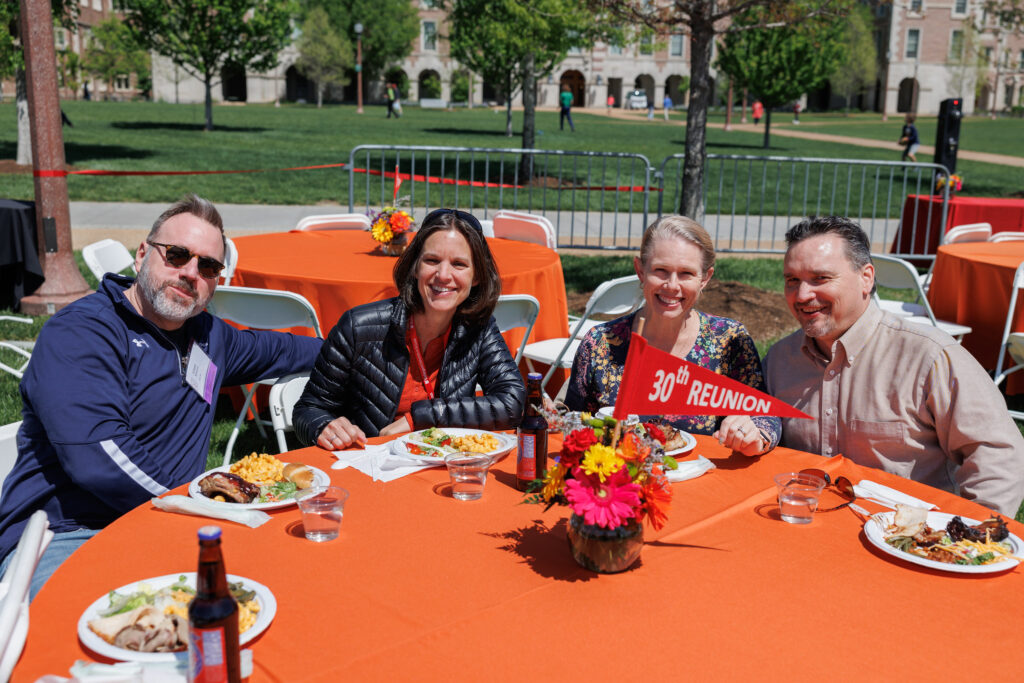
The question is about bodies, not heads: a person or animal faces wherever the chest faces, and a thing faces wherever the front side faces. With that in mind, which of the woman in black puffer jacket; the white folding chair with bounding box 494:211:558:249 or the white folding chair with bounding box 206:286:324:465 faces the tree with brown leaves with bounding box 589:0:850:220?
the white folding chair with bounding box 206:286:324:465

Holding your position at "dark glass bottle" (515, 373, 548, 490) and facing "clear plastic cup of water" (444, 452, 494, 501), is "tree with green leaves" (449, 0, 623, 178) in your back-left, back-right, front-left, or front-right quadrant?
back-right

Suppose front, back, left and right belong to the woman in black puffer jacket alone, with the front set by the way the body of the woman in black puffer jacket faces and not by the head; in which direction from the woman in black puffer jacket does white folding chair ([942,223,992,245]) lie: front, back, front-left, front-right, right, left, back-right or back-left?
back-left

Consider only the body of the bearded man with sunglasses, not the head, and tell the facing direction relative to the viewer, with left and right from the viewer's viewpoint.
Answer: facing the viewer and to the right of the viewer

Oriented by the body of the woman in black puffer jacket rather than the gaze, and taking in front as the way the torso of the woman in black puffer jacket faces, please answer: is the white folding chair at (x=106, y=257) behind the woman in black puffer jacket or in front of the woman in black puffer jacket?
behind

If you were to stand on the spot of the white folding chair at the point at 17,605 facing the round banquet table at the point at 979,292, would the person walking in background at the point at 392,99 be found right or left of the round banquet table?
left

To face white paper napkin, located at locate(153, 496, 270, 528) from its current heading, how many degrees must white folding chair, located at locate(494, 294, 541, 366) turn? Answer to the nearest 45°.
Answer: approximately 135° to its left

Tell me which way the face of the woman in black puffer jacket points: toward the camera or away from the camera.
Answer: toward the camera

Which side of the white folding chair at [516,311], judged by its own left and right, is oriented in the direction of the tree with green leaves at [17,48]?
front

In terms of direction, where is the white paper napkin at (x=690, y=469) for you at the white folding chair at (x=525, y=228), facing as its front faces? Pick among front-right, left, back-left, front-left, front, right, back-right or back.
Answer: front-left

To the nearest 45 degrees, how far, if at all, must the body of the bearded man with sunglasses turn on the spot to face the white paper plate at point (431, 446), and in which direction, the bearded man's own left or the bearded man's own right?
approximately 45° to the bearded man's own left

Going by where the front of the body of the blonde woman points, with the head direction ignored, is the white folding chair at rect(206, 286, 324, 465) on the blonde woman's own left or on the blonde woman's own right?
on the blonde woman's own right

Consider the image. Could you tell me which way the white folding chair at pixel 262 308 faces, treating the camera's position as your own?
facing away from the viewer and to the right of the viewer

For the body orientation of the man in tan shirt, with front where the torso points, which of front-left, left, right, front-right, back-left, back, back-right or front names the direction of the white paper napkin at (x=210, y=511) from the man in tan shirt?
front

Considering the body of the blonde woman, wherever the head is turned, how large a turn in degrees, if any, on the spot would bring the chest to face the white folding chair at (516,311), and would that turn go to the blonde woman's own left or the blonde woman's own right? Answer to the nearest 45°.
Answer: approximately 135° to the blonde woman's own right

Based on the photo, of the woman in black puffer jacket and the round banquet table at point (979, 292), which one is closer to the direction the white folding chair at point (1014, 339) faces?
the round banquet table
